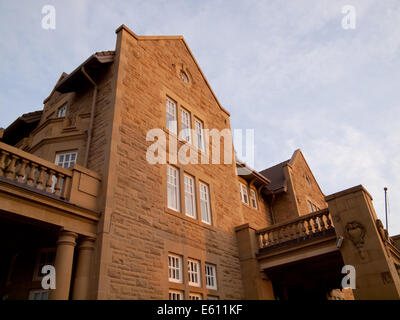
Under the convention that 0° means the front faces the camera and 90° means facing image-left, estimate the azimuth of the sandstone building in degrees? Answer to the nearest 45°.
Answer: approximately 315°
